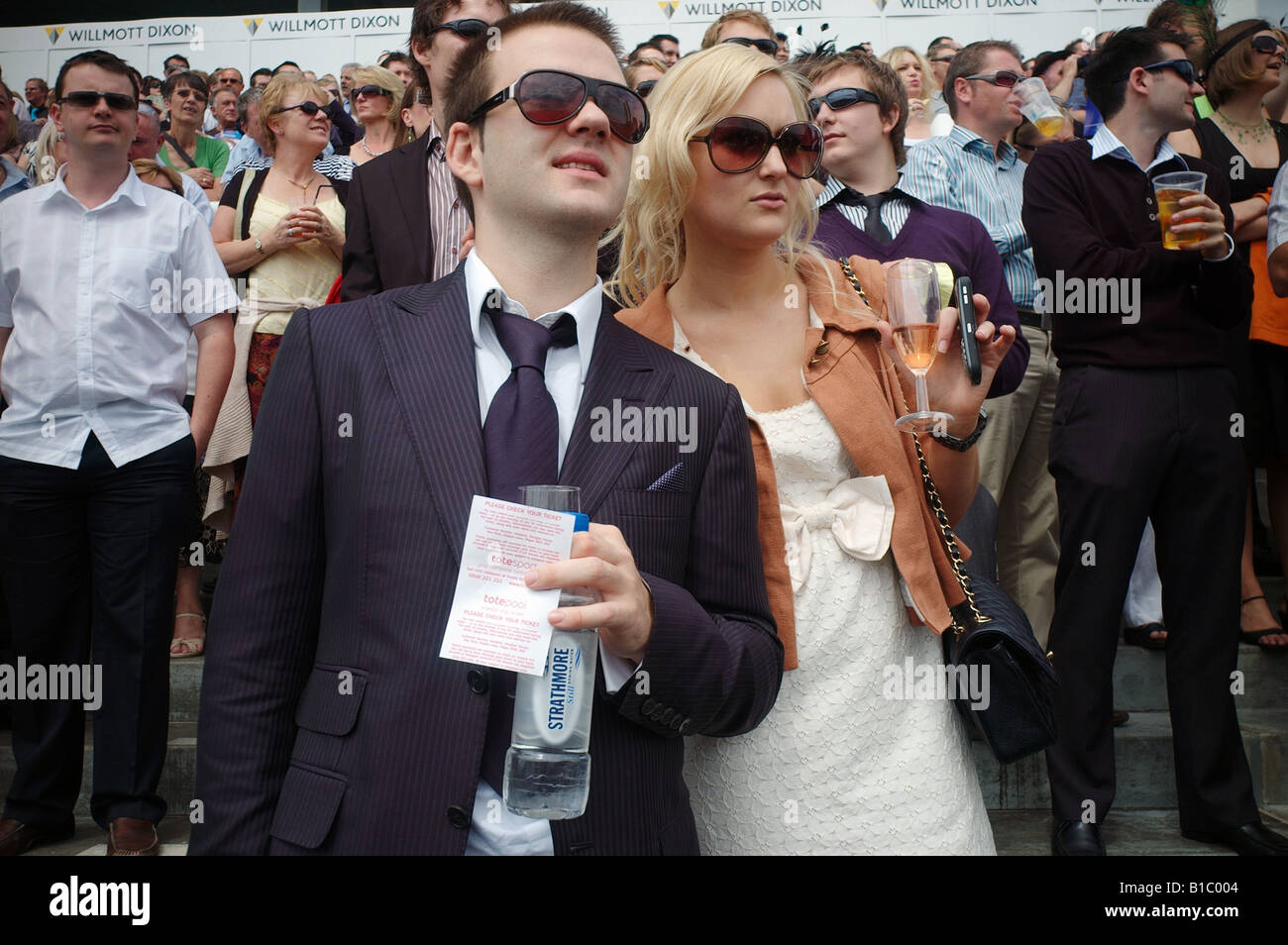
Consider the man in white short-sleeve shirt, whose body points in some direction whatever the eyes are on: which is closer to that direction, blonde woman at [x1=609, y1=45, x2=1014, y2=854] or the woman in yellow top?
the blonde woman

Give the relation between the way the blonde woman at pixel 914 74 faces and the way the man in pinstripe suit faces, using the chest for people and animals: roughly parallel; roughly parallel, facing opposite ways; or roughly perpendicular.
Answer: roughly parallel

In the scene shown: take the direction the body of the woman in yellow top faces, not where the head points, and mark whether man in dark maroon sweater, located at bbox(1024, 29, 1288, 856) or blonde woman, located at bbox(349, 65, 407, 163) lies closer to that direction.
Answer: the man in dark maroon sweater

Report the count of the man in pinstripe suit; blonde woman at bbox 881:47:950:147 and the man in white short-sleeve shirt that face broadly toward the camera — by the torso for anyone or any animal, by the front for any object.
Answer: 3

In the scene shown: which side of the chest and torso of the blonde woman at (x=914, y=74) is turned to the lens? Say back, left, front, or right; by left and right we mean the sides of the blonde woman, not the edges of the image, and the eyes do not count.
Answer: front

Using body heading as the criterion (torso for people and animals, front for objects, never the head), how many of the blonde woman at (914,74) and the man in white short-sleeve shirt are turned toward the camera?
2

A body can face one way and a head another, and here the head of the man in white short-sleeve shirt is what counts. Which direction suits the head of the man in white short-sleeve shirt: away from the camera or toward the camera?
toward the camera

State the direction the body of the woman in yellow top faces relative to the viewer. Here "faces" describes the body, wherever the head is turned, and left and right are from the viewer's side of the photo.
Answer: facing the viewer and to the right of the viewer

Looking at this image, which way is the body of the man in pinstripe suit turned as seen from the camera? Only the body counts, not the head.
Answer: toward the camera

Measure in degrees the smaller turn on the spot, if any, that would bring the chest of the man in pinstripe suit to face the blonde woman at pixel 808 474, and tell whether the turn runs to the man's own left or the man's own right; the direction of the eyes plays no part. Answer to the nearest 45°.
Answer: approximately 135° to the man's own left

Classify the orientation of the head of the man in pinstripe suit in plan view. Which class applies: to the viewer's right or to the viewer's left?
to the viewer's right

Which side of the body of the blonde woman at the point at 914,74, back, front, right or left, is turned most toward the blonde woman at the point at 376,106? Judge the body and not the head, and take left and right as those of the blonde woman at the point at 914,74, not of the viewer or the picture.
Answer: right

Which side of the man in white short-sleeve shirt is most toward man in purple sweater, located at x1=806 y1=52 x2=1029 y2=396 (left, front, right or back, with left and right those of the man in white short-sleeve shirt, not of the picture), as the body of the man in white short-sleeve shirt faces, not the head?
left
